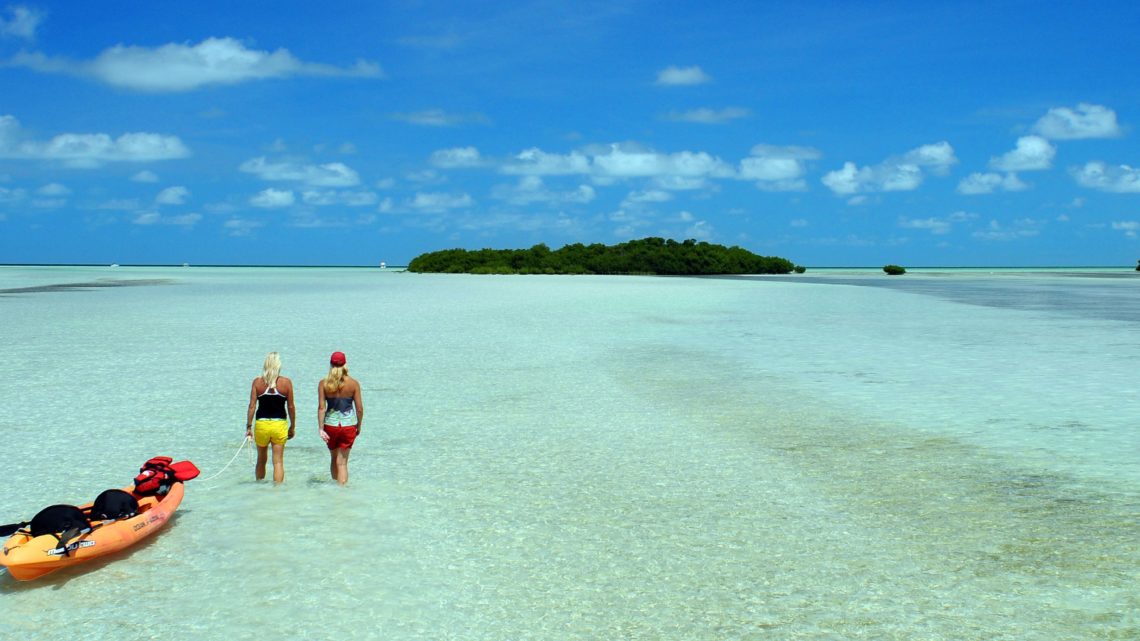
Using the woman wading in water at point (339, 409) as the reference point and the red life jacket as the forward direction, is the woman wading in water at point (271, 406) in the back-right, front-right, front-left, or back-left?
front-right

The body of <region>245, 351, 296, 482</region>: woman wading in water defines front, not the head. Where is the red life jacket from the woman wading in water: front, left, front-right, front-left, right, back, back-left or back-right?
back-left

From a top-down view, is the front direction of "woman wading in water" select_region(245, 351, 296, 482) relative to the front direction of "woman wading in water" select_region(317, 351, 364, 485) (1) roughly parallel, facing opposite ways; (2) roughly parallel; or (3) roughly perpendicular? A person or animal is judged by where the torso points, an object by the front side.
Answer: roughly parallel

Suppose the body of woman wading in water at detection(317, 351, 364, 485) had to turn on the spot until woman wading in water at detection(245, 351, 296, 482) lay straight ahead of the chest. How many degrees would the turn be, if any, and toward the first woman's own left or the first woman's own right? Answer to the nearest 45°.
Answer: approximately 90° to the first woman's own left

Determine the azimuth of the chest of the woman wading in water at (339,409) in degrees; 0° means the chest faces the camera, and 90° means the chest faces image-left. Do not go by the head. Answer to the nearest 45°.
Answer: approximately 180°

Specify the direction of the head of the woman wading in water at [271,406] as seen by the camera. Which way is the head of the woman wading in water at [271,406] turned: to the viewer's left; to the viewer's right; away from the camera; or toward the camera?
away from the camera

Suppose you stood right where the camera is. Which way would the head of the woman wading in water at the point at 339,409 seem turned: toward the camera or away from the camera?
away from the camera

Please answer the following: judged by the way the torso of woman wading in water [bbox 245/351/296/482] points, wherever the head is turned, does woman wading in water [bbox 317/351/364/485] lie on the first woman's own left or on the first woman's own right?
on the first woman's own right

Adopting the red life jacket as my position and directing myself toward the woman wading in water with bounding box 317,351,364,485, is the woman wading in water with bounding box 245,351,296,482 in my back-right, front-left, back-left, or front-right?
front-left

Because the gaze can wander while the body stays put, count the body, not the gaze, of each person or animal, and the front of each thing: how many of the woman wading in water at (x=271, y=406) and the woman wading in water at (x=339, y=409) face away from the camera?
2

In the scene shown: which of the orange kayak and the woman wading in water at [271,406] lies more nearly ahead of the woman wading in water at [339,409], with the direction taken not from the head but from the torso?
the woman wading in water

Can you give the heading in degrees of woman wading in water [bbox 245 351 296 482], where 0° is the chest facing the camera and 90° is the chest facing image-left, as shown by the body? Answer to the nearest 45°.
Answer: approximately 180°

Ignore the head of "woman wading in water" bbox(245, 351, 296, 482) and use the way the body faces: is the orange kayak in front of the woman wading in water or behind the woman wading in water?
behind
